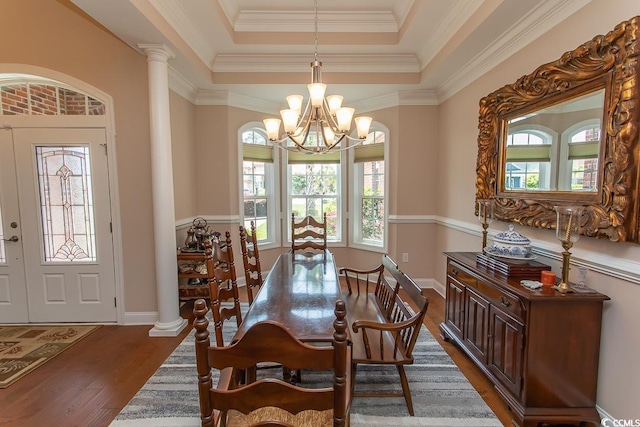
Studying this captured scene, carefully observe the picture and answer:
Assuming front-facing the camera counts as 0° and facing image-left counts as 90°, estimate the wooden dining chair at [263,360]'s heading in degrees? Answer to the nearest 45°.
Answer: approximately 180°

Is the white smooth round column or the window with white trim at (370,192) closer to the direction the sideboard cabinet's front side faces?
the white smooth round column

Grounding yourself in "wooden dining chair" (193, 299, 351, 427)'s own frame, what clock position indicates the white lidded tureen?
The white lidded tureen is roughly at 2 o'clock from the wooden dining chair.

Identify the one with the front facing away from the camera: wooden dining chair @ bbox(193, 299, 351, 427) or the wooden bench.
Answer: the wooden dining chair

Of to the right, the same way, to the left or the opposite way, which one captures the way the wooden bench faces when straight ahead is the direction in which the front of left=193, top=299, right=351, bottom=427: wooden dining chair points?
to the left

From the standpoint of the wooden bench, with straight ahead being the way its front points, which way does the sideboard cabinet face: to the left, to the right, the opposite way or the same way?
the same way

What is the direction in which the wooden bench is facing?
to the viewer's left

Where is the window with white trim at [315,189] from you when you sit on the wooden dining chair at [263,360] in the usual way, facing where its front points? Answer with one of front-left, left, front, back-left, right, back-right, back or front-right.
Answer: front

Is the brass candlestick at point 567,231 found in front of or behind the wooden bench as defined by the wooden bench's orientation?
behind

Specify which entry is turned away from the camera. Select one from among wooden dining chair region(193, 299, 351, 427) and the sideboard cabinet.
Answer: the wooden dining chair

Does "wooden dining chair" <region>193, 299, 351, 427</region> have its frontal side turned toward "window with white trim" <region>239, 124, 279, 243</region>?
yes

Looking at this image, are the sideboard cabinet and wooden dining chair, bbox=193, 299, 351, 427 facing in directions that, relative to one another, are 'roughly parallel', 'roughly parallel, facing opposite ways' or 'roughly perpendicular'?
roughly perpendicular

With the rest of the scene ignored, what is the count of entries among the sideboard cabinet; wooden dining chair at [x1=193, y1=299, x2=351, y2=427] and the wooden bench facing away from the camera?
1

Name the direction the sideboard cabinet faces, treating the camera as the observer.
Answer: facing the viewer and to the left of the viewer

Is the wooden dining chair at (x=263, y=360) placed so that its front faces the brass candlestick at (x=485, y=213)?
no

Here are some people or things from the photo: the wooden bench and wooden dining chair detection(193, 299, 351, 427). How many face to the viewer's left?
1

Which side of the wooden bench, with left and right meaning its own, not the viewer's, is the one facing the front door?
front
